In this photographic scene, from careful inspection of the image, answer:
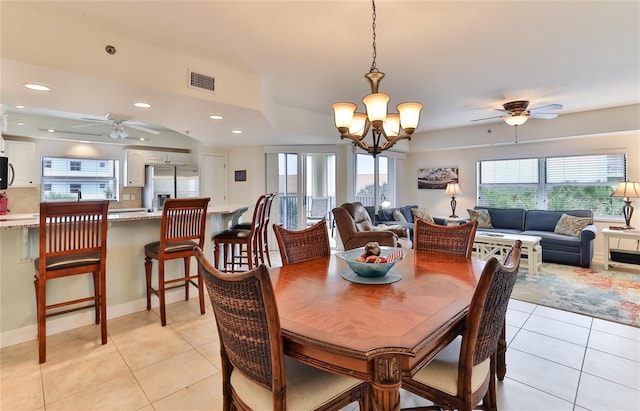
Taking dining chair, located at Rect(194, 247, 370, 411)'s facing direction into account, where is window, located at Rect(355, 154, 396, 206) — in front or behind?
in front

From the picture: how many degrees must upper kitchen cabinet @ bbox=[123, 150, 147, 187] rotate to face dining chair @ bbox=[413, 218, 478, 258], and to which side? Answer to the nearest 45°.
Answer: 0° — it already faces it

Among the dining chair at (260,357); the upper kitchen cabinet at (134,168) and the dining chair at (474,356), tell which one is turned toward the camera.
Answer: the upper kitchen cabinet

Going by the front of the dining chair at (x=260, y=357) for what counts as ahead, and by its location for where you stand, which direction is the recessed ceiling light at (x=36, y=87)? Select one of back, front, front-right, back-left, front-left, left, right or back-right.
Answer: left

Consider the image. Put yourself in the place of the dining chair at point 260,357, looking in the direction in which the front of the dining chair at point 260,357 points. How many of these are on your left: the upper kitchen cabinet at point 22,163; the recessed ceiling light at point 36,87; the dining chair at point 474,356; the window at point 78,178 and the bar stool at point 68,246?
4

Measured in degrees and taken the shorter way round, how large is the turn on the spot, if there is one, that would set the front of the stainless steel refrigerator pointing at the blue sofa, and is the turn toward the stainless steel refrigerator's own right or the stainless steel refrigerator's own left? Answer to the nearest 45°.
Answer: approximately 45° to the stainless steel refrigerator's own left

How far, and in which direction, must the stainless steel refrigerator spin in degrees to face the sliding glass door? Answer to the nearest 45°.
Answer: approximately 45° to its left

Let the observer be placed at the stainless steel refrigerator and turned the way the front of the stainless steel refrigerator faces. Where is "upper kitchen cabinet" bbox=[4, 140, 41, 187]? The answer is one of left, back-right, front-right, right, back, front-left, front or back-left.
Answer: right

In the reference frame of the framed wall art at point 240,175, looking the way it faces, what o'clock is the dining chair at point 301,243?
The dining chair is roughly at 12 o'clock from the framed wall art.

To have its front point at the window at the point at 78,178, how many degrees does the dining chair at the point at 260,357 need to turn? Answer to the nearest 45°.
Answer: approximately 90° to its left

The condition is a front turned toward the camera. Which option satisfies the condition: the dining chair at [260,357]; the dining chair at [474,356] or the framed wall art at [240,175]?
the framed wall art

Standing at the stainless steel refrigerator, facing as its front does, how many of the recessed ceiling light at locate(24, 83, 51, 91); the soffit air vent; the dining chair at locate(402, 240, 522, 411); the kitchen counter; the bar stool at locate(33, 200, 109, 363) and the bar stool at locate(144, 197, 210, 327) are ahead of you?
6

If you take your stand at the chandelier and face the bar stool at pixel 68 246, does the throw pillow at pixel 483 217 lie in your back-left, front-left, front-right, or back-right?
back-right

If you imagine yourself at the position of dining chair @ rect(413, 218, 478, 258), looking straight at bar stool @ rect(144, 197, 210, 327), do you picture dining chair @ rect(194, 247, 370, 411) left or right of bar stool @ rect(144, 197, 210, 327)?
left

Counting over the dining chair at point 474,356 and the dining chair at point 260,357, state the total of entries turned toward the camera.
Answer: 0

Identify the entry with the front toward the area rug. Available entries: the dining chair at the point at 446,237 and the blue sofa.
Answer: the blue sofa
